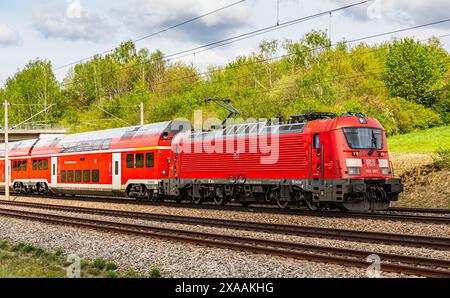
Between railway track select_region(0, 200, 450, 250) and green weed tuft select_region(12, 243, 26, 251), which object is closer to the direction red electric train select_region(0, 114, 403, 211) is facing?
the railway track

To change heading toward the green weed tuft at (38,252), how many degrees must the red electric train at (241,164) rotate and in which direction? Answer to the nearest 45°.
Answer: approximately 90° to its right

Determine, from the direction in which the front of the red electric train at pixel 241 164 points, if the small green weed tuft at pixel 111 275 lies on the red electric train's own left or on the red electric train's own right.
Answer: on the red electric train's own right

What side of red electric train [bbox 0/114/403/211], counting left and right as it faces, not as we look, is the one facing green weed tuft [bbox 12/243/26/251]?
right

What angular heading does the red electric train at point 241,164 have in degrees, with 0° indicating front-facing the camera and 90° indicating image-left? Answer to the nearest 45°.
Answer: approximately 315°

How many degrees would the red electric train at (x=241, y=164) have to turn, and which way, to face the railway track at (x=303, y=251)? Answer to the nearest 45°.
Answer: approximately 45° to its right

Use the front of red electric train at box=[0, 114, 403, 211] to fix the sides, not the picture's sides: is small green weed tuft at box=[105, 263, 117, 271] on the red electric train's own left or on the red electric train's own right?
on the red electric train's own right

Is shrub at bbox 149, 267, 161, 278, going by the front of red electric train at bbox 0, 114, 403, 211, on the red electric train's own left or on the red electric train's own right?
on the red electric train's own right
